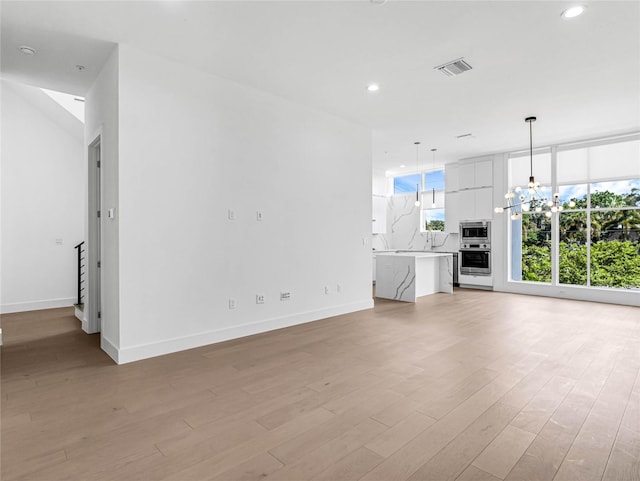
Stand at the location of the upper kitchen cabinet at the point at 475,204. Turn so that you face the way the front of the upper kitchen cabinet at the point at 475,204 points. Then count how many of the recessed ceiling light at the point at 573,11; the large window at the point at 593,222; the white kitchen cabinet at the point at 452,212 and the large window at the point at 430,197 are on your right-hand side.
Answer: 2

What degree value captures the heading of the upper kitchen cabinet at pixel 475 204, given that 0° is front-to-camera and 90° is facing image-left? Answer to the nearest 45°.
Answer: approximately 45°

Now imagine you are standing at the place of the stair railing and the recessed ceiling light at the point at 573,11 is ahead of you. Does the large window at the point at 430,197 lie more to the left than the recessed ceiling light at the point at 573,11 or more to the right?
left

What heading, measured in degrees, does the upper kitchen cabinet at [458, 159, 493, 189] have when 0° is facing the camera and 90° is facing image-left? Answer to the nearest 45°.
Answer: approximately 45°

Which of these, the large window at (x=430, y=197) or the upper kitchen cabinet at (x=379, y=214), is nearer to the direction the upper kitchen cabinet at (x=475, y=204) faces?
the upper kitchen cabinet

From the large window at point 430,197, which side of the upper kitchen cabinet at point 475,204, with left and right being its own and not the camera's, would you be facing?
right

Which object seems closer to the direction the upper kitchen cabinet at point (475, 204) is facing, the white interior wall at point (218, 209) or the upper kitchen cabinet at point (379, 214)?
the white interior wall

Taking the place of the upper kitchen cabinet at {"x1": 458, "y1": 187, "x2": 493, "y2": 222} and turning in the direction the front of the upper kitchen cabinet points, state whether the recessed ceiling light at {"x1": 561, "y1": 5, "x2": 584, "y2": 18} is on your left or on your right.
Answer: on your left

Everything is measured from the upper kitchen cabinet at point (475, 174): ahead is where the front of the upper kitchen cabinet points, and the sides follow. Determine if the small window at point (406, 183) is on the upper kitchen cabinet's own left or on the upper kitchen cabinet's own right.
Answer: on the upper kitchen cabinet's own right
